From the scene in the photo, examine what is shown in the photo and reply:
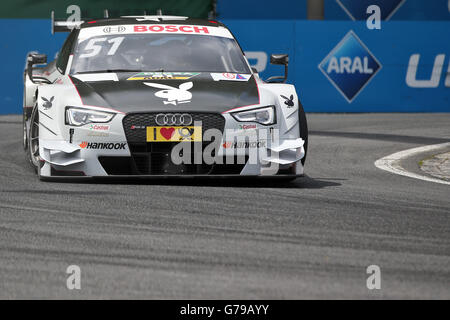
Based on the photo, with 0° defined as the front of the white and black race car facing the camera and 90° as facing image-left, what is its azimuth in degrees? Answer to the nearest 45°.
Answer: approximately 0°

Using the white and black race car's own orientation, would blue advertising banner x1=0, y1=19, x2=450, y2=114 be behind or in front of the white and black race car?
behind

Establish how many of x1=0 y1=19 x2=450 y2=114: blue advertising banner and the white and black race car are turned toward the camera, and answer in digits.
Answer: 2

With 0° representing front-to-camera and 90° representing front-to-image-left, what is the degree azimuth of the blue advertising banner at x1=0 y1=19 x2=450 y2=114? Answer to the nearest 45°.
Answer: approximately 0°

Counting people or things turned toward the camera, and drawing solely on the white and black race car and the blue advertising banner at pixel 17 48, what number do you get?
2
